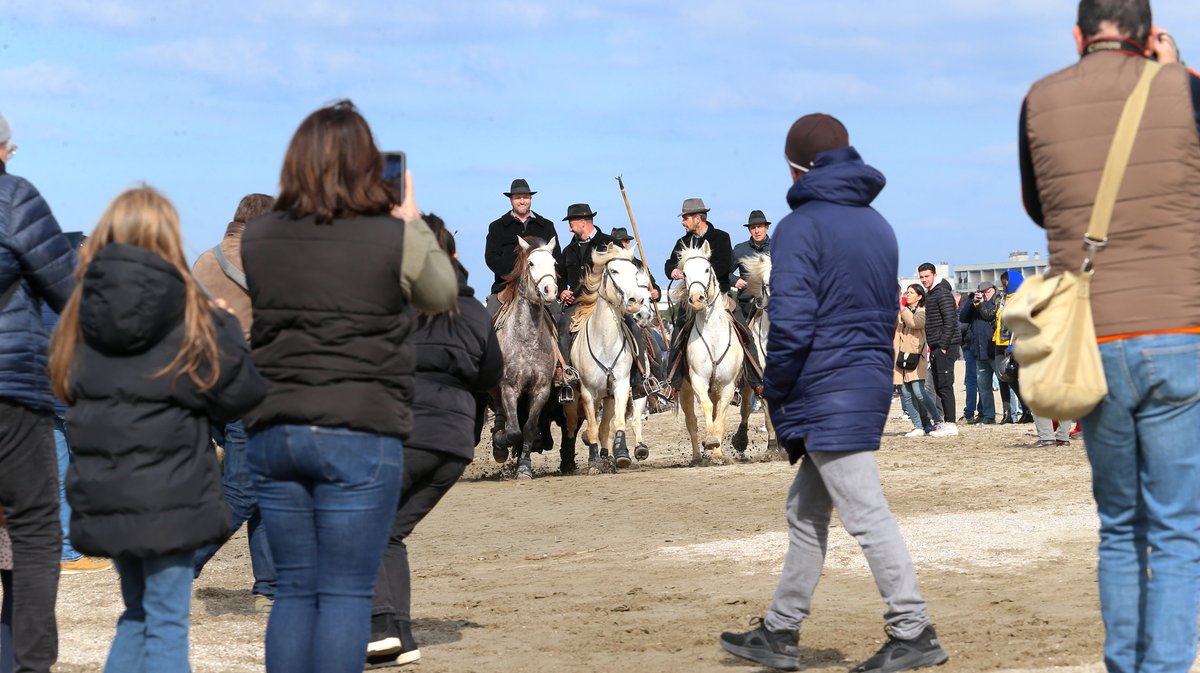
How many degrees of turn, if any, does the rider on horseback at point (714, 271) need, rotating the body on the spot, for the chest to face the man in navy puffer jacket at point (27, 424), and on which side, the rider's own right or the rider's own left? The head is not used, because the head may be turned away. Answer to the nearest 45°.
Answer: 0° — they already face them

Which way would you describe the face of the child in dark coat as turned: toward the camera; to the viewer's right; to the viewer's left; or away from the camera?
away from the camera

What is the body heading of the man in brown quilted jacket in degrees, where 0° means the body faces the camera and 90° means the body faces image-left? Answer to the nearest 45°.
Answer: approximately 180°

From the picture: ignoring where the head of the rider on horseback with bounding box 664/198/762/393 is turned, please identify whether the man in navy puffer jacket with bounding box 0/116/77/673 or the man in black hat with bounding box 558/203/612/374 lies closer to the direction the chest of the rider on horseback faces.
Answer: the man in navy puffer jacket

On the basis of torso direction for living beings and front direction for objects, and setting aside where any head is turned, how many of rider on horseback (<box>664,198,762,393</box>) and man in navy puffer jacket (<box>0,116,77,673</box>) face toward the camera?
1

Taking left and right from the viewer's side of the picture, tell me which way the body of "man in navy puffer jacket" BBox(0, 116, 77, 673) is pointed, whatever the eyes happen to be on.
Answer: facing away from the viewer and to the right of the viewer

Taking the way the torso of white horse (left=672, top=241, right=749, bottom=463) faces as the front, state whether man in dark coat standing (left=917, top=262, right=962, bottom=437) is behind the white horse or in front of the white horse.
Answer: behind

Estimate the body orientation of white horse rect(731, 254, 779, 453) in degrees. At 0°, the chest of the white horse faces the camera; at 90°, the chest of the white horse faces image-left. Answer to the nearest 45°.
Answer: approximately 0°

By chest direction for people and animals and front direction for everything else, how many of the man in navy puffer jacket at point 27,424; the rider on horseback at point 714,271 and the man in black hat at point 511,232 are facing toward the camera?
2
